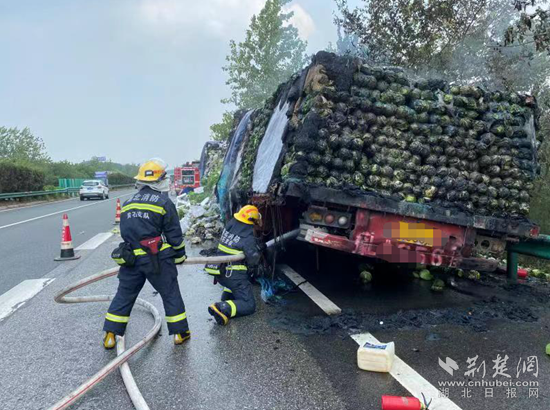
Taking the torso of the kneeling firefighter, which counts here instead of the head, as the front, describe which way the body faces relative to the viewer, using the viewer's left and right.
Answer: facing away from the viewer and to the right of the viewer

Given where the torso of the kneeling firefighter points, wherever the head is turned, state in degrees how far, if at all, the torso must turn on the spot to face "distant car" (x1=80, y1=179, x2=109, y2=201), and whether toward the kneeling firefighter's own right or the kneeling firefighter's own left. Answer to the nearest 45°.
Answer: approximately 45° to the kneeling firefighter's own left

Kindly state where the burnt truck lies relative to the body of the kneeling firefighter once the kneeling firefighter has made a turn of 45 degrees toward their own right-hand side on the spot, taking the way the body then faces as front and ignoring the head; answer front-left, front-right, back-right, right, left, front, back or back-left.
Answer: front

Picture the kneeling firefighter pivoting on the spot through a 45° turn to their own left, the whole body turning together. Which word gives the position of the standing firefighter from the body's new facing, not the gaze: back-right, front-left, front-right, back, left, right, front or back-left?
back-left

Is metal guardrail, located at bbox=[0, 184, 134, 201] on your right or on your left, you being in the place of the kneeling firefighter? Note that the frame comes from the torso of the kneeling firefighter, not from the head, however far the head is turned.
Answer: on your left

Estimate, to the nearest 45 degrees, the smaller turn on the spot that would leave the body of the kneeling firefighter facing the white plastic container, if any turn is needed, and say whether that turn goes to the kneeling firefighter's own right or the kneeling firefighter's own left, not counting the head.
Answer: approximately 90° to the kneeling firefighter's own right

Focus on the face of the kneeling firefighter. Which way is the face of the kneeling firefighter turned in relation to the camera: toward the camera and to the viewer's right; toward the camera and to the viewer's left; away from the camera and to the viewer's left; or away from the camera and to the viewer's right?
away from the camera and to the viewer's right

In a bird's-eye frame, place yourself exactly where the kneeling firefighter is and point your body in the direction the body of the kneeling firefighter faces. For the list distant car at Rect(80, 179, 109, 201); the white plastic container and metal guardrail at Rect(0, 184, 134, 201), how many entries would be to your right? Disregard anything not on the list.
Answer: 1
